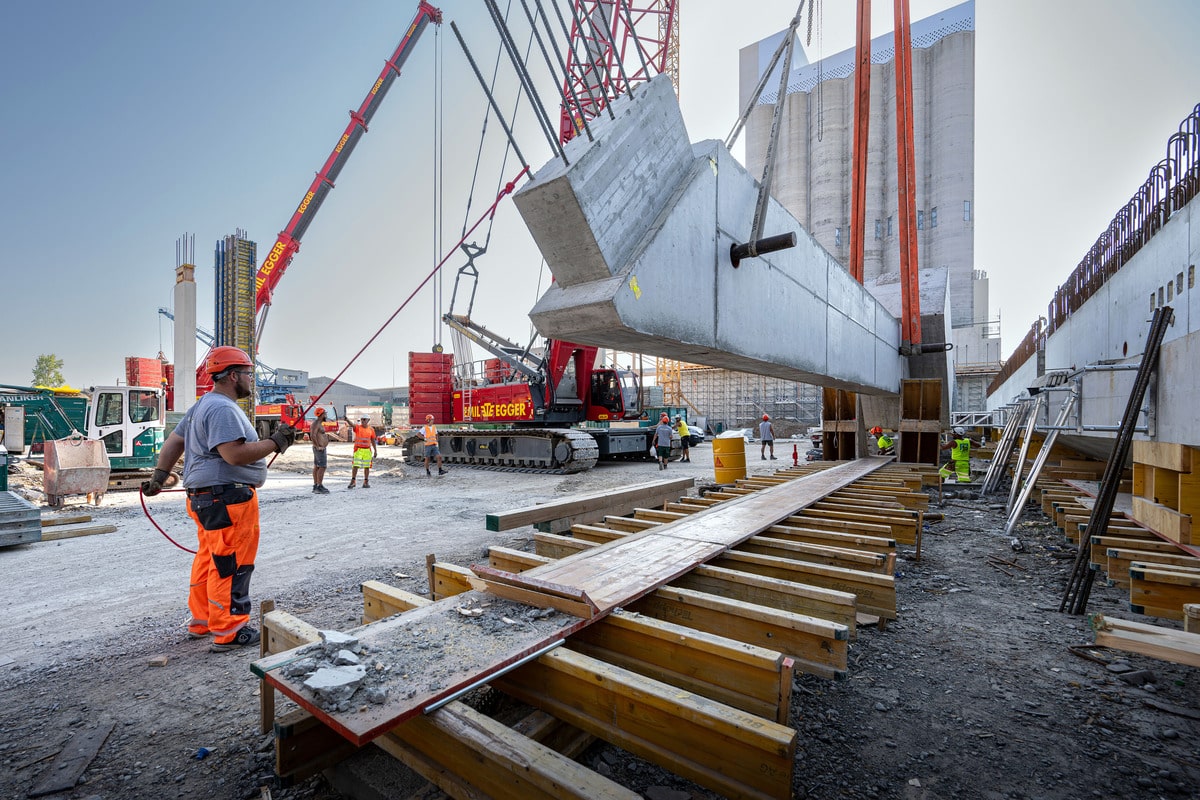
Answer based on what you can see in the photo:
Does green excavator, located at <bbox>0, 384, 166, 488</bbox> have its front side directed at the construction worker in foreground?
no

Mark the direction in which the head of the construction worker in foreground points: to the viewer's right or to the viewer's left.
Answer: to the viewer's right

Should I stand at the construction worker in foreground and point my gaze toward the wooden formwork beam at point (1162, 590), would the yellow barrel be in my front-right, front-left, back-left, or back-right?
front-left
